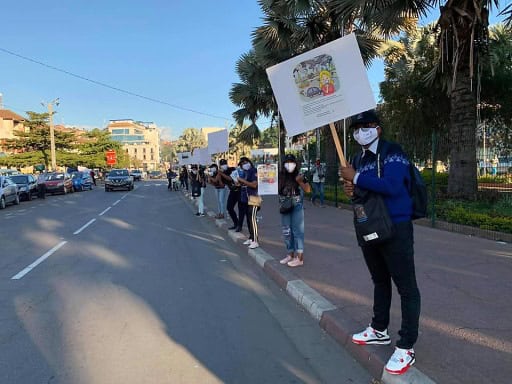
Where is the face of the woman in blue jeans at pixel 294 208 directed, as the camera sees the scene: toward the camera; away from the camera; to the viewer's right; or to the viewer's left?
toward the camera

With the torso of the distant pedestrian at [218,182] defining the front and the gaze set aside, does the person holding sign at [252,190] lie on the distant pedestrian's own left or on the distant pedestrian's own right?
on the distant pedestrian's own left

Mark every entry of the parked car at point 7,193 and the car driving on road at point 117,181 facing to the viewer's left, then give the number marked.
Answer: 0

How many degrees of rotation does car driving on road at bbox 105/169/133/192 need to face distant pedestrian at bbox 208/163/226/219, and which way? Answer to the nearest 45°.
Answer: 0° — it already faces them

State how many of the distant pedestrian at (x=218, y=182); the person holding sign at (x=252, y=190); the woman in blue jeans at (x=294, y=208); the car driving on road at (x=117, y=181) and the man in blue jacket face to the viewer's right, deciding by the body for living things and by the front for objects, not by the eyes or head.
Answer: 0

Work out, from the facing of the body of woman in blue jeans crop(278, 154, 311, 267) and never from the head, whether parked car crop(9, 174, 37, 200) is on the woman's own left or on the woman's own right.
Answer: on the woman's own right

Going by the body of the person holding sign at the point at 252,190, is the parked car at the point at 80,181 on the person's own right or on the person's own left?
on the person's own right

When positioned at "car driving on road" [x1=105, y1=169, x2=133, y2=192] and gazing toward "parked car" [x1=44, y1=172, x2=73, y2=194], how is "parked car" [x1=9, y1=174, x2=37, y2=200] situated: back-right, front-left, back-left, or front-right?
front-left

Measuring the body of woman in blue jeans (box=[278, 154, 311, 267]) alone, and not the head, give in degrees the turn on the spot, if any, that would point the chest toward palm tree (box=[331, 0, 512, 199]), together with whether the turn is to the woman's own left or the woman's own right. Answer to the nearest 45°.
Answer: approximately 180°

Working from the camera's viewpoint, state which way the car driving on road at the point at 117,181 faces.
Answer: facing the viewer

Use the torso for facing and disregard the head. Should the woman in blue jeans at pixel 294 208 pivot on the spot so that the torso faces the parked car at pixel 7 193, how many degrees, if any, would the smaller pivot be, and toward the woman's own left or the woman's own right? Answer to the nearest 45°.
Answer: approximately 90° to the woman's own right

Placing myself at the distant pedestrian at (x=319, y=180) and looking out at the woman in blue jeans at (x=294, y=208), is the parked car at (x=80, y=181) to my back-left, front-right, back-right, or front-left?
back-right

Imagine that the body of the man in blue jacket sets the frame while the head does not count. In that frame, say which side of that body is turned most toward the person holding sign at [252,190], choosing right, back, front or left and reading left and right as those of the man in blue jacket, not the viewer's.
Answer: right
